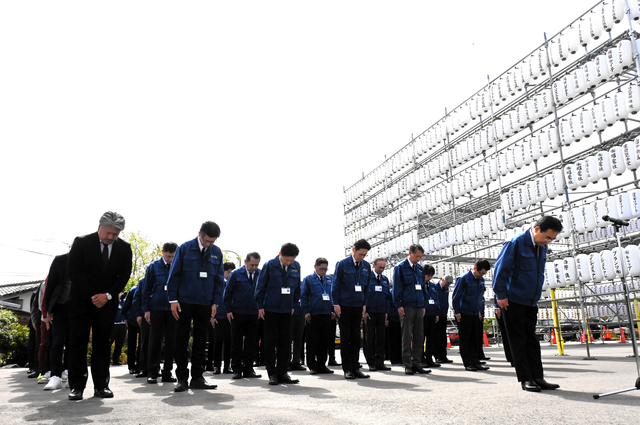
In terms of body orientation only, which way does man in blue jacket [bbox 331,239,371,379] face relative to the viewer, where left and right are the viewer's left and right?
facing the viewer and to the right of the viewer

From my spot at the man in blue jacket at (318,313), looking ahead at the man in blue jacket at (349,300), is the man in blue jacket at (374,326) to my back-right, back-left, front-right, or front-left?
front-left

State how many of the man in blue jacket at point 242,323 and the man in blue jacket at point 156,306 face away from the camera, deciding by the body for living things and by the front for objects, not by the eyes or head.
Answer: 0

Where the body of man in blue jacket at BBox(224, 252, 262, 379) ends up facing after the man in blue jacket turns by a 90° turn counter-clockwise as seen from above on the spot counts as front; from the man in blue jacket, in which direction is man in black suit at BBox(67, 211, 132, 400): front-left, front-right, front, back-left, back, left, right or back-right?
back

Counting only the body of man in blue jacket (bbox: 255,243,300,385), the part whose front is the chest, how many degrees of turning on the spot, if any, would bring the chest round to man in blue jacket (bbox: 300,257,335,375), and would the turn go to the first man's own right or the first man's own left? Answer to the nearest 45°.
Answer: approximately 135° to the first man's own left

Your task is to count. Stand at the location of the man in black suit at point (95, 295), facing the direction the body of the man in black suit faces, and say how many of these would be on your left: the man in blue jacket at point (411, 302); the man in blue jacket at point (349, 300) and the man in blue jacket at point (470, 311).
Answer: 3

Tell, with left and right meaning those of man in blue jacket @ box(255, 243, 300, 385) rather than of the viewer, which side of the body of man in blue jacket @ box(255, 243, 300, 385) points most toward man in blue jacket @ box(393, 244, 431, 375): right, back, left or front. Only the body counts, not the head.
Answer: left

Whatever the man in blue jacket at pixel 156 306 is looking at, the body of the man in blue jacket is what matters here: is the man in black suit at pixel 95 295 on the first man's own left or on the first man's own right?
on the first man's own right

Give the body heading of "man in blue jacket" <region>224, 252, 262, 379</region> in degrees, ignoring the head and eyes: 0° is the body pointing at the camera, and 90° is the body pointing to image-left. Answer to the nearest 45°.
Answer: approximately 315°

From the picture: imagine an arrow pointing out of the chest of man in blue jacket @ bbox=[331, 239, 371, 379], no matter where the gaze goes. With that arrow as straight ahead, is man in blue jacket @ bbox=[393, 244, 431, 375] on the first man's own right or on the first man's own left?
on the first man's own left

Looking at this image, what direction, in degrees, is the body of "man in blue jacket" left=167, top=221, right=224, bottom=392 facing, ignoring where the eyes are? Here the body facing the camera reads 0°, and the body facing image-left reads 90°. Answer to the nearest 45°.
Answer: approximately 315°

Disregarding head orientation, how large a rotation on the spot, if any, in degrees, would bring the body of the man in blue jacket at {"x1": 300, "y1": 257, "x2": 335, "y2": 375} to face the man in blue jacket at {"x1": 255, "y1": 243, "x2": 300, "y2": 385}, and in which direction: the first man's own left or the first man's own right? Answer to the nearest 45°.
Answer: approximately 45° to the first man's own right

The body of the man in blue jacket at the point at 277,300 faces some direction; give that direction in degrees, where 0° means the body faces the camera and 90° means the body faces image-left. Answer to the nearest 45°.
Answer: approximately 315°

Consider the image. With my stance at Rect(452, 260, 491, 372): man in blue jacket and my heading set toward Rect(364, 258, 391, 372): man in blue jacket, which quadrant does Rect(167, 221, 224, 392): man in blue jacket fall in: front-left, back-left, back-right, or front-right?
front-left
